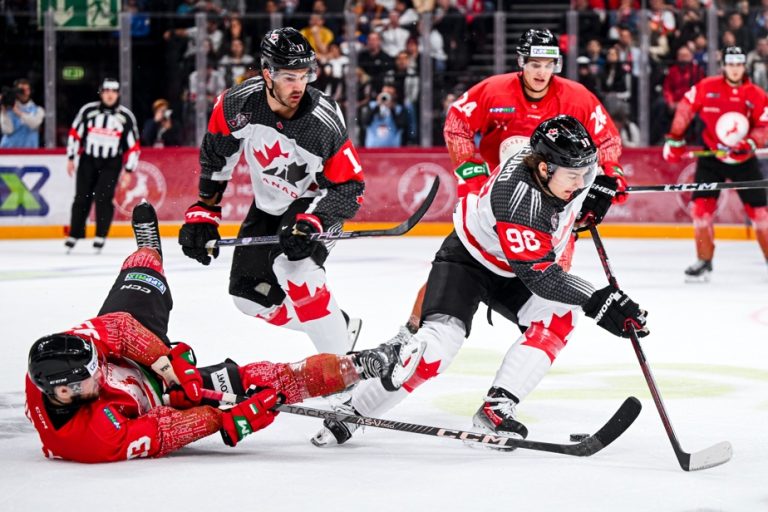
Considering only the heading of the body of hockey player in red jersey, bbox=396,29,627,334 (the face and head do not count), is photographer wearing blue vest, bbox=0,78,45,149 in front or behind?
behind

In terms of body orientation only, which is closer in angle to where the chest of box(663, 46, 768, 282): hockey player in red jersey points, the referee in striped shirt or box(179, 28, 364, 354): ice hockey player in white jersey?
the ice hockey player in white jersey

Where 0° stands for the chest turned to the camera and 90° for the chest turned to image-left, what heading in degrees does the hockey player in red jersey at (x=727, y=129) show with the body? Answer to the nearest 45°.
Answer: approximately 0°

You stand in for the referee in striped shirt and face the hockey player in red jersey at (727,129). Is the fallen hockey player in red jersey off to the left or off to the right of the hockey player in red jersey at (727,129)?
right

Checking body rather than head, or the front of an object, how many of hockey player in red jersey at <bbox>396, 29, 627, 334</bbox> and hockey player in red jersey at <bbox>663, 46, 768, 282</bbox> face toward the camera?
2
